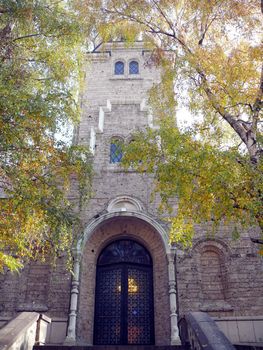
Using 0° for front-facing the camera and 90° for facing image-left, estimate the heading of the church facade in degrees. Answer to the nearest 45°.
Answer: approximately 0°
